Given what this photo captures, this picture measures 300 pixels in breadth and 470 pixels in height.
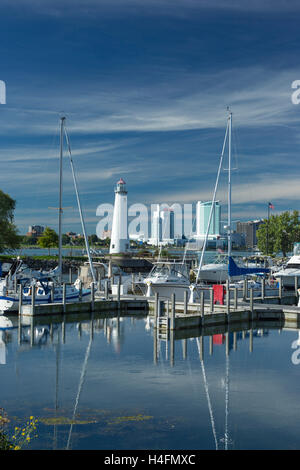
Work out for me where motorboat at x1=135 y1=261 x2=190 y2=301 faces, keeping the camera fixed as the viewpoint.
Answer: facing the viewer and to the left of the viewer
